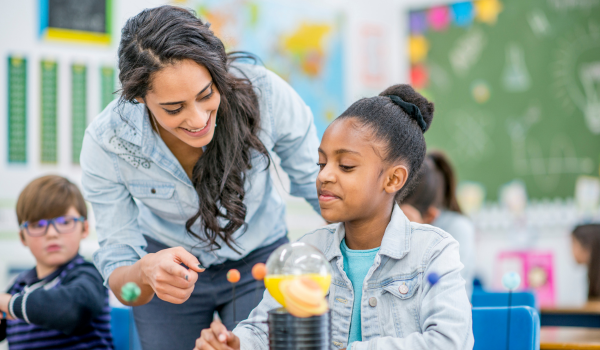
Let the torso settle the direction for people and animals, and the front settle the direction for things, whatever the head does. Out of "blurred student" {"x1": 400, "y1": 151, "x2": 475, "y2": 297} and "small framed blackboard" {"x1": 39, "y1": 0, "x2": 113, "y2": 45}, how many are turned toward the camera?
1

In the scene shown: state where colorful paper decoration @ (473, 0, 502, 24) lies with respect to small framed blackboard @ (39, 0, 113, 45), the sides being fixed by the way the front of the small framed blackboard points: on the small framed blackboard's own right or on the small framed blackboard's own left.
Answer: on the small framed blackboard's own left

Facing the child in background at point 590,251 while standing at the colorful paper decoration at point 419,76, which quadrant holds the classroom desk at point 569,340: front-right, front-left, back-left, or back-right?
front-right

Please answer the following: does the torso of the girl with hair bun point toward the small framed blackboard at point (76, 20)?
no

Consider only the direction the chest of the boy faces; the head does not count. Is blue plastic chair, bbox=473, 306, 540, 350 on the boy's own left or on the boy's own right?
on the boy's own left

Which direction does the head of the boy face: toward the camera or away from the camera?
toward the camera

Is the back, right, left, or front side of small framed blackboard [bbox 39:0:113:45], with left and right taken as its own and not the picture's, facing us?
front

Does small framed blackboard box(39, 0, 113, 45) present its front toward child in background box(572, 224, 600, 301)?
no

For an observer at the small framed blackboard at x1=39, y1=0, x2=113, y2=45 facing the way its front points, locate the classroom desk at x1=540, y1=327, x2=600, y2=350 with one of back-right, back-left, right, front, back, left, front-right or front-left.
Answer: front-left

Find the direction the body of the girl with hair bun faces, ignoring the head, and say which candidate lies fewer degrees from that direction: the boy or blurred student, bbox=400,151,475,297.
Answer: the boy

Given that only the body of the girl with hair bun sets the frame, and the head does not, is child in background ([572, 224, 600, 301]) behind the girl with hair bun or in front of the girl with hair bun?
behind
